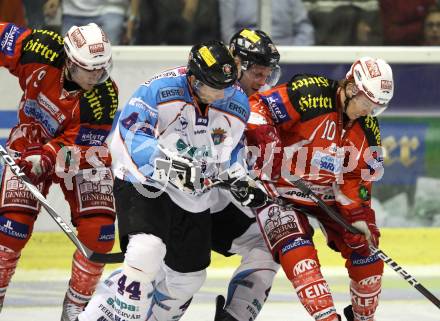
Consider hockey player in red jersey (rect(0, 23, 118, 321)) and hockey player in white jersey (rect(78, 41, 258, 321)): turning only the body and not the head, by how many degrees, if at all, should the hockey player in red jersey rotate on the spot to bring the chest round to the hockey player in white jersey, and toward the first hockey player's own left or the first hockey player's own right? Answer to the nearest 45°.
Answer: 0° — they already face them

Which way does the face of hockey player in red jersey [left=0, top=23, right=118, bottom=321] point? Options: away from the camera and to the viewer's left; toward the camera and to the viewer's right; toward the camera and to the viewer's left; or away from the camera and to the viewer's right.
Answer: toward the camera and to the viewer's right

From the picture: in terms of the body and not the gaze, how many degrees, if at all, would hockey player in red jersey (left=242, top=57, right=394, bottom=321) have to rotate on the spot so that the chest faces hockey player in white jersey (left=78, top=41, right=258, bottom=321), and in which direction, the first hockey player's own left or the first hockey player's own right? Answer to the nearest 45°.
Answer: approximately 90° to the first hockey player's own right

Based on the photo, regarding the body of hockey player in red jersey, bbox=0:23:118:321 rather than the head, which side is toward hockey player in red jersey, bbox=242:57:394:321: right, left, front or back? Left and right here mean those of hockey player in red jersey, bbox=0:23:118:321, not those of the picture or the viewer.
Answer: left

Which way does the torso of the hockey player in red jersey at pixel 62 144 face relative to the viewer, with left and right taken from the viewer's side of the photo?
facing the viewer and to the right of the viewer

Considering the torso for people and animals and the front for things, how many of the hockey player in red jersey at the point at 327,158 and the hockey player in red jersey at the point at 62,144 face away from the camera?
0
